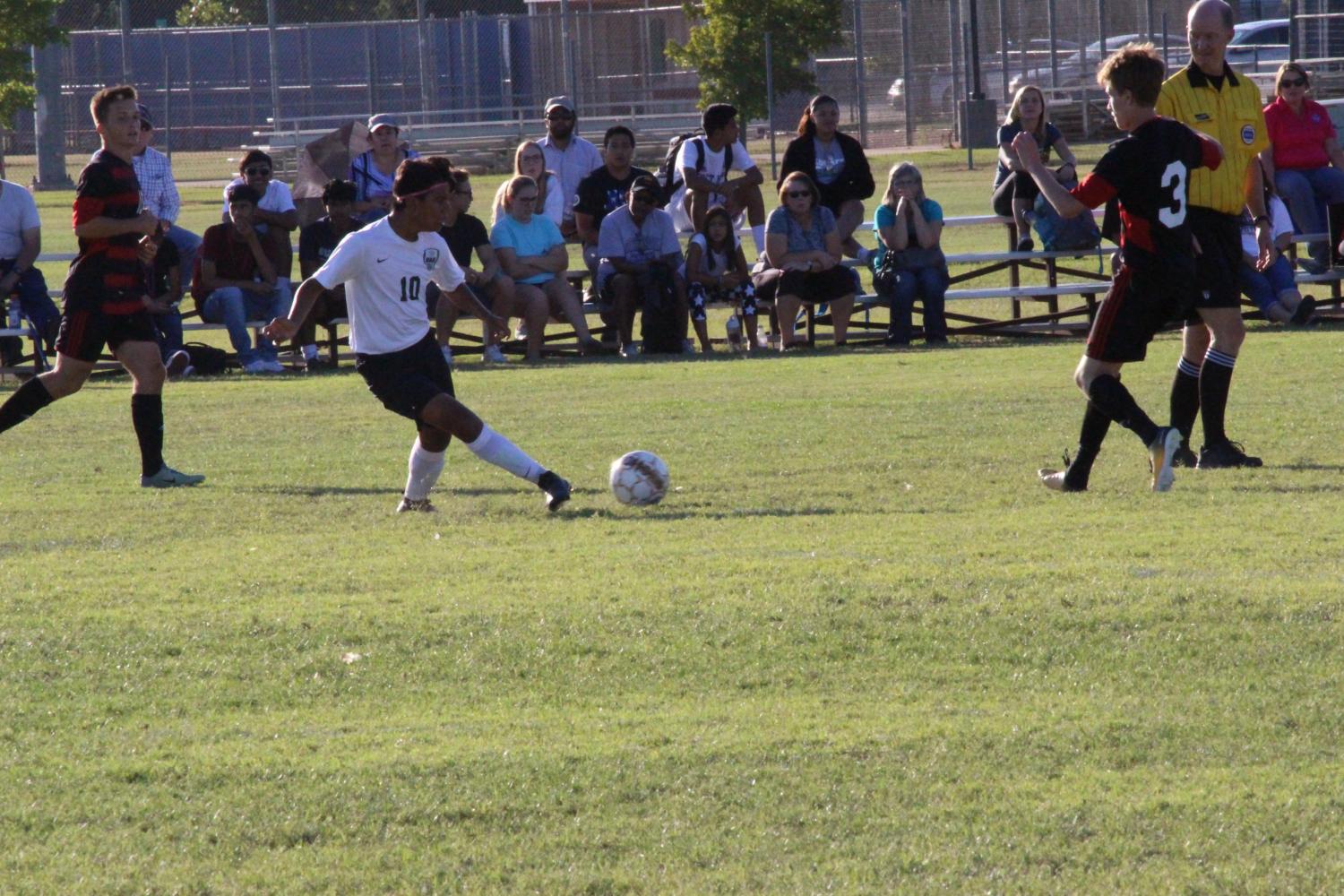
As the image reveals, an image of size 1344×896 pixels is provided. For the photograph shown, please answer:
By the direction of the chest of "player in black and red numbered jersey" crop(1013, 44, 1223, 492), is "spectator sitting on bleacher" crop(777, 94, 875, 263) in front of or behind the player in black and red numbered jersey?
in front

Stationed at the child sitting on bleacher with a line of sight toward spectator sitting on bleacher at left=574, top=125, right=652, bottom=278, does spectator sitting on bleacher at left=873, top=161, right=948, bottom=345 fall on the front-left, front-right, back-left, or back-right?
back-right

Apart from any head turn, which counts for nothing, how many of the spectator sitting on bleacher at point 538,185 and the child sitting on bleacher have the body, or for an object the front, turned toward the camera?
2

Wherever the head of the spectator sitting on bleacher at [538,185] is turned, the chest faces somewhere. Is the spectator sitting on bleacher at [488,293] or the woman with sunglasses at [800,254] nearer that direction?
the spectator sitting on bleacher

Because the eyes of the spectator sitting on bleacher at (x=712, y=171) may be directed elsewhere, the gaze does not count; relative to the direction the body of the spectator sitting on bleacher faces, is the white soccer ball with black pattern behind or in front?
in front

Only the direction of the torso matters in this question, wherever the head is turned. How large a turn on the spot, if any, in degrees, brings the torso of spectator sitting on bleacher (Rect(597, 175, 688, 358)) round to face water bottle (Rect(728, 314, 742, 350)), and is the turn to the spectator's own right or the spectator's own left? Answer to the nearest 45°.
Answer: approximately 135° to the spectator's own left

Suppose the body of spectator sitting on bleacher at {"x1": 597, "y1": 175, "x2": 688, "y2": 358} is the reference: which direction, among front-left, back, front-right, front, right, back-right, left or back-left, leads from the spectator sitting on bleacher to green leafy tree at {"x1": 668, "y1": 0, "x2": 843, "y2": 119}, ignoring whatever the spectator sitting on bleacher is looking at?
back

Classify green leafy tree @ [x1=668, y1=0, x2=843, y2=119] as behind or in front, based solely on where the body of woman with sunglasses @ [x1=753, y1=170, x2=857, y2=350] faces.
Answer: behind
